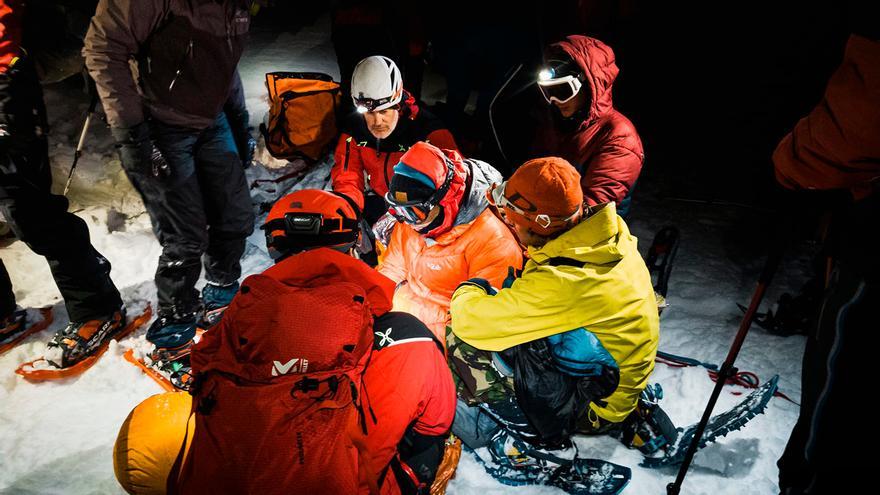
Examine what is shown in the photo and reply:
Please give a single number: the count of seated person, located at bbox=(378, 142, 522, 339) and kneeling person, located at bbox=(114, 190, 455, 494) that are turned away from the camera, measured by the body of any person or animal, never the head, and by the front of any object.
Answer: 1

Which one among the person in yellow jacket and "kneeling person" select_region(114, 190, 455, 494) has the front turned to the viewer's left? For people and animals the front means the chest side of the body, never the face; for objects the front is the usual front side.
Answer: the person in yellow jacket

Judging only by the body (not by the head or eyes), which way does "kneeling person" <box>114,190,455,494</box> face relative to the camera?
away from the camera

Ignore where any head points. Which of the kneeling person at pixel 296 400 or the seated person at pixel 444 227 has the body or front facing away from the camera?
the kneeling person

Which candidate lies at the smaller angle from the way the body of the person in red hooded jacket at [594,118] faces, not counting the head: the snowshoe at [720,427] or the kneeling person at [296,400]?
the kneeling person

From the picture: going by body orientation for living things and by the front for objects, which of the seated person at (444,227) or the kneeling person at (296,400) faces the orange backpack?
the kneeling person

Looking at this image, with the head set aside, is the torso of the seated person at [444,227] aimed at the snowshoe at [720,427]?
no

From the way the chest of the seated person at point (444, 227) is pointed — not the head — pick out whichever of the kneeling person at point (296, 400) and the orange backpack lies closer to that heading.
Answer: the kneeling person

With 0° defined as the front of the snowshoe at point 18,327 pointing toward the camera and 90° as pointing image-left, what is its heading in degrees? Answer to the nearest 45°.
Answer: approximately 45°

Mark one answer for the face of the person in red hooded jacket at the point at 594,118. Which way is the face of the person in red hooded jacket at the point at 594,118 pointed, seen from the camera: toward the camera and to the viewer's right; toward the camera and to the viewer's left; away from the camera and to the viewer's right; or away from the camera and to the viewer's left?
toward the camera and to the viewer's left

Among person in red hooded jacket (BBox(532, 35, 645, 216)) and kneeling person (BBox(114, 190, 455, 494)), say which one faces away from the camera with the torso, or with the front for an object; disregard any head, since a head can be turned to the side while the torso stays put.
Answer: the kneeling person

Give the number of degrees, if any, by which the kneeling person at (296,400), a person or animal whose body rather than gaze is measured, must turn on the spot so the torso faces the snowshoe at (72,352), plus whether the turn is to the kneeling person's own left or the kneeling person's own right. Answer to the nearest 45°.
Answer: approximately 45° to the kneeling person's own left
